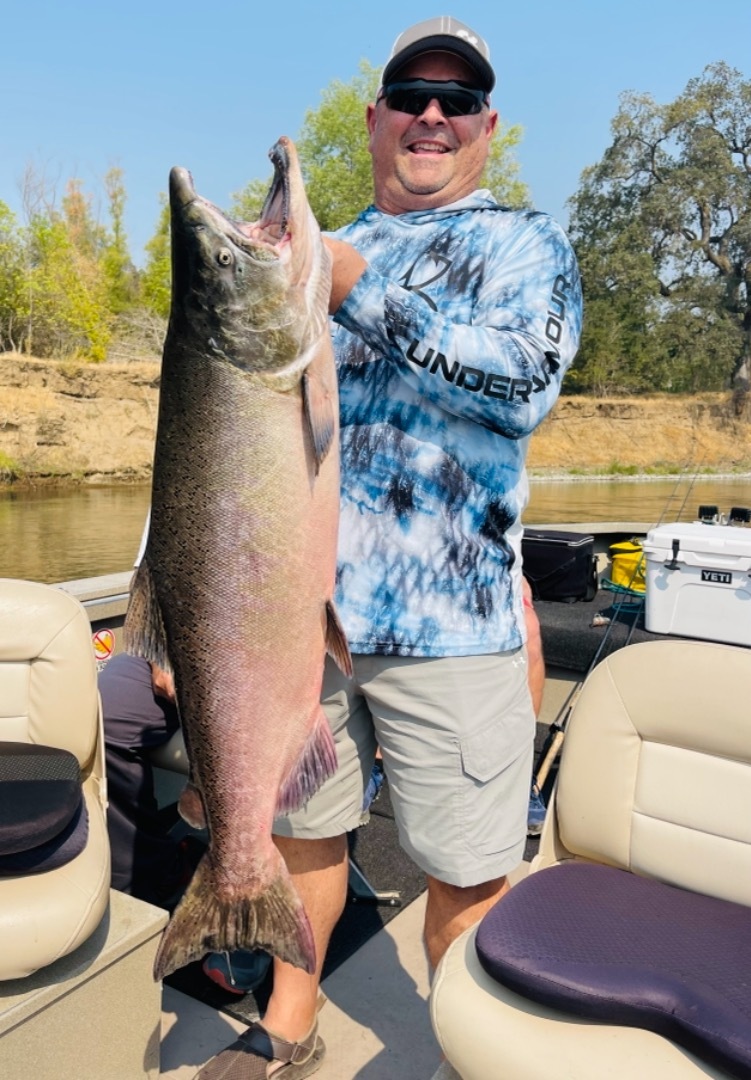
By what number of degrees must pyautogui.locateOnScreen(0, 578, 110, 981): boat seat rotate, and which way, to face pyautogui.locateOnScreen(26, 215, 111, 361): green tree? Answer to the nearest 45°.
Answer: approximately 180°

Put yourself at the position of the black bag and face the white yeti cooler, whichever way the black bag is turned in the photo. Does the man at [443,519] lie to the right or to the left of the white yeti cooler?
right

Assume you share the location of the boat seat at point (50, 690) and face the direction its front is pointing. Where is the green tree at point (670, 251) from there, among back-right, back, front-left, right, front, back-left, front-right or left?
back-left

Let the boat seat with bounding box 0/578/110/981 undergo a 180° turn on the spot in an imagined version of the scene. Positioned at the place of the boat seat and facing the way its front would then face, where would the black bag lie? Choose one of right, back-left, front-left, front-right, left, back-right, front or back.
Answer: front-right

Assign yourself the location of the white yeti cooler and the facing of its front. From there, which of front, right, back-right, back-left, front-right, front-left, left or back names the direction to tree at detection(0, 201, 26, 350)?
back-right

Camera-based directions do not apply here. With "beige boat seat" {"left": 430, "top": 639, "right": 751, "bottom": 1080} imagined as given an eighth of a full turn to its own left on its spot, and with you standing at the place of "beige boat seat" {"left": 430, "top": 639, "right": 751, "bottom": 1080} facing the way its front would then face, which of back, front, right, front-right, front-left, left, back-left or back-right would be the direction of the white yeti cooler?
back

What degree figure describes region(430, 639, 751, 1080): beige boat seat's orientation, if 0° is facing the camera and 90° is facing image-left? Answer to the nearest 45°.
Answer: approximately 45°

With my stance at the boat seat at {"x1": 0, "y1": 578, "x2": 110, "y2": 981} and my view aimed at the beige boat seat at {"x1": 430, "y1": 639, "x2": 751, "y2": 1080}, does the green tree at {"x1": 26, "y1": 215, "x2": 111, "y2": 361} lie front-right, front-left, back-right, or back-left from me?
back-left

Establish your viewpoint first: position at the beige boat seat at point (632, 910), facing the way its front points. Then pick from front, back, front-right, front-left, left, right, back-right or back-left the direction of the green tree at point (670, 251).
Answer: back-right

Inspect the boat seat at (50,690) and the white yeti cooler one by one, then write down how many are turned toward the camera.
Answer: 2

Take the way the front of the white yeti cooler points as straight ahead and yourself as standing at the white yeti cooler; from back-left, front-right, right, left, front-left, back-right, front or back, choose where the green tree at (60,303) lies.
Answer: back-right
